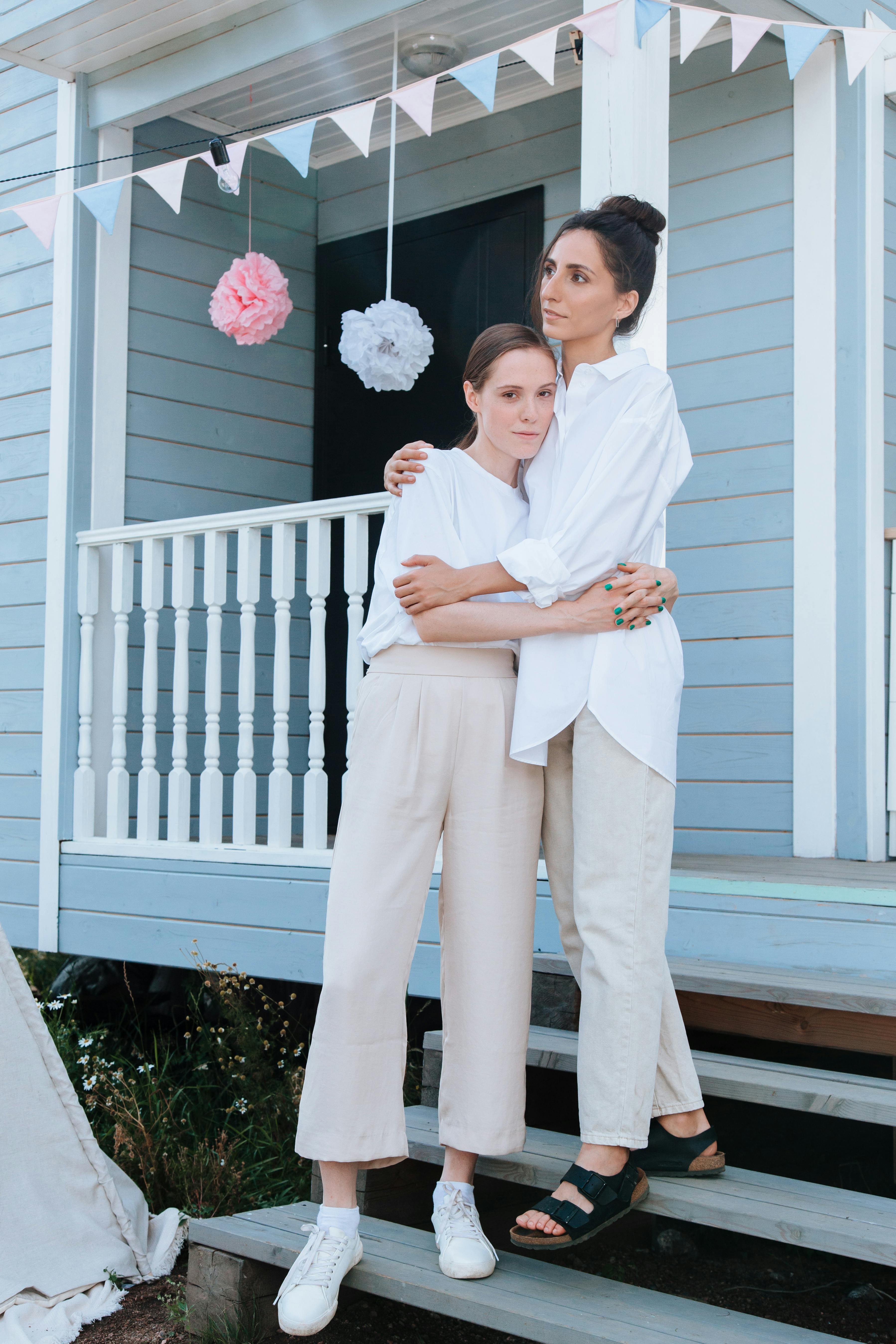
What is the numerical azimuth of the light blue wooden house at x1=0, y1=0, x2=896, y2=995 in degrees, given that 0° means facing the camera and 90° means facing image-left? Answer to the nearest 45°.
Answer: approximately 45°
